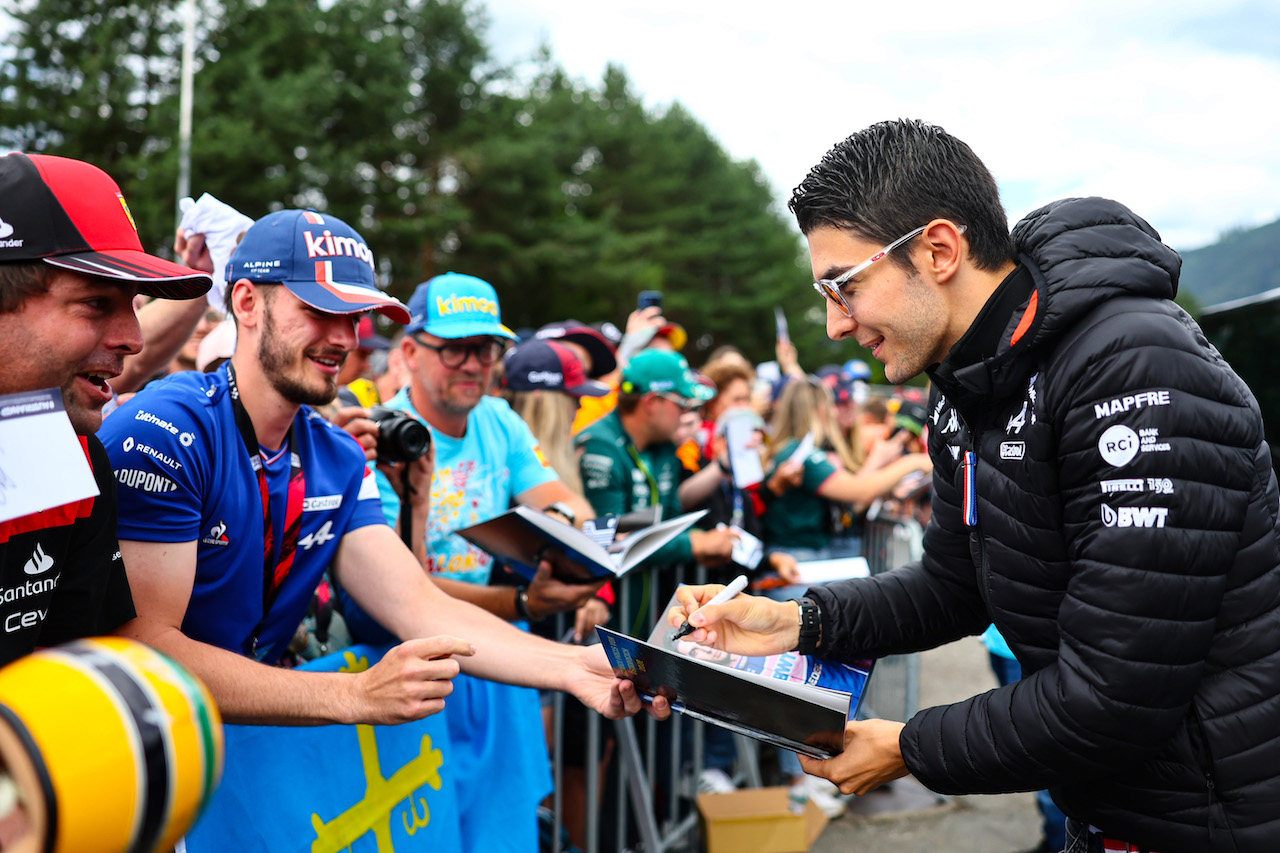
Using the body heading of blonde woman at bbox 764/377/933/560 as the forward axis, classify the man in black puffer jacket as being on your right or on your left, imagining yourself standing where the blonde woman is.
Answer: on your right

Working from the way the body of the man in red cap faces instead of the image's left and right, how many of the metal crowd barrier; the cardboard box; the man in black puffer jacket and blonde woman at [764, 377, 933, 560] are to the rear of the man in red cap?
0

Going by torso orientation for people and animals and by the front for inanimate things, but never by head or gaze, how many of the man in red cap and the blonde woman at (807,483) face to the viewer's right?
2

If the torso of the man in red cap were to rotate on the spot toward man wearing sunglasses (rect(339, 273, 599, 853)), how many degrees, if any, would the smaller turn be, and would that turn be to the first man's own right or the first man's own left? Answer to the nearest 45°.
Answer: approximately 45° to the first man's own left

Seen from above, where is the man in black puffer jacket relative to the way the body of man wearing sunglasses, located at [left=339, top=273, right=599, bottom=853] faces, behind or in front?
in front

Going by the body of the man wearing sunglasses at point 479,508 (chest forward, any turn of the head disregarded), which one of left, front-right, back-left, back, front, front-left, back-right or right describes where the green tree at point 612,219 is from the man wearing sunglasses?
back-left

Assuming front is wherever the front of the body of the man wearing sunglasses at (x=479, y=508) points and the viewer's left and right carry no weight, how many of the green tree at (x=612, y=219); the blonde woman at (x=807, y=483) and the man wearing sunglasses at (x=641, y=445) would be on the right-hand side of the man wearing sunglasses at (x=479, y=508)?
0

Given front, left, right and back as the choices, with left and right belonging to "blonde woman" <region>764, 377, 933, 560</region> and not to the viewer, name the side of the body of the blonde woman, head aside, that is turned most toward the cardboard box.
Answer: right

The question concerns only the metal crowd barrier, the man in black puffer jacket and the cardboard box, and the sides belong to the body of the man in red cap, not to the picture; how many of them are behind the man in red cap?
0

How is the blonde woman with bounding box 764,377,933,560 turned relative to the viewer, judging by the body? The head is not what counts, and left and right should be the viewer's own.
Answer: facing to the right of the viewer

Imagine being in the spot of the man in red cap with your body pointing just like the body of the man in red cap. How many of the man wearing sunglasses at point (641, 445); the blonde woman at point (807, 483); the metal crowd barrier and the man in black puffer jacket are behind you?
0

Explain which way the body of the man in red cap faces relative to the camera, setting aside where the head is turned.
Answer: to the viewer's right
